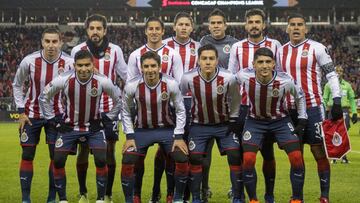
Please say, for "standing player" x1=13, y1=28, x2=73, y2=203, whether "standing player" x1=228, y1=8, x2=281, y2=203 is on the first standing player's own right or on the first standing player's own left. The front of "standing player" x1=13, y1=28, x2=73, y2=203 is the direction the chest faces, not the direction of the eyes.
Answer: on the first standing player's own left

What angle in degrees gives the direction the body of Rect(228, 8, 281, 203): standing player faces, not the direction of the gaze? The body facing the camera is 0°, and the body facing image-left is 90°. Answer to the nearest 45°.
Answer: approximately 0°

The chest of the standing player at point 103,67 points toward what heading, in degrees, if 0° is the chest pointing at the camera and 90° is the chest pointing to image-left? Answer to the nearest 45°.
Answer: approximately 0°
